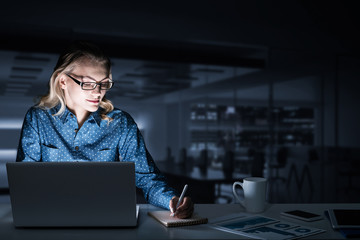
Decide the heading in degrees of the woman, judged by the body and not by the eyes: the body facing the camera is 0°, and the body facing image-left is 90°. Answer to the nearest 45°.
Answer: approximately 0°

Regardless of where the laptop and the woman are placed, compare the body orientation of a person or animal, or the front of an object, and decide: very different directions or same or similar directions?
very different directions

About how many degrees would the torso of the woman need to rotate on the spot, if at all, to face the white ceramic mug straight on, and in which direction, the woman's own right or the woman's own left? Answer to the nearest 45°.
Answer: approximately 45° to the woman's own left

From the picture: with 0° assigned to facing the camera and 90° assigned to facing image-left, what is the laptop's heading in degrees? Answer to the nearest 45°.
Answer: approximately 180°

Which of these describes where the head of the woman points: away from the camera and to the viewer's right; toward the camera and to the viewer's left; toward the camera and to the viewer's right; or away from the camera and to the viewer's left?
toward the camera and to the viewer's right

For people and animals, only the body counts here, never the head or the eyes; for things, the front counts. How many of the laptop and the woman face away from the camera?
1

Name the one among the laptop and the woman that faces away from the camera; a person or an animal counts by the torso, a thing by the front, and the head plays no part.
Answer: the laptop

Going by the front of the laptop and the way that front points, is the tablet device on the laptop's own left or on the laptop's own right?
on the laptop's own right

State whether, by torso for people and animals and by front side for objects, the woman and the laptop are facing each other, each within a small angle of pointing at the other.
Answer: yes
